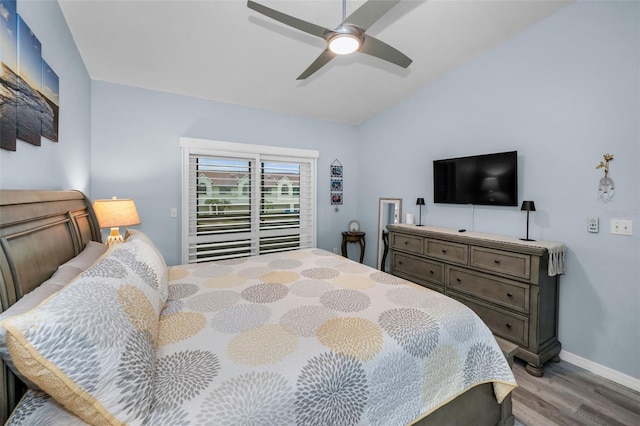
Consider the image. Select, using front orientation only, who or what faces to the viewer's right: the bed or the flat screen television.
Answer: the bed

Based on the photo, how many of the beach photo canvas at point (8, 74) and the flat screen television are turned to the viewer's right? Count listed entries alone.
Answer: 1

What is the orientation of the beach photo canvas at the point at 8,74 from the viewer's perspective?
to the viewer's right

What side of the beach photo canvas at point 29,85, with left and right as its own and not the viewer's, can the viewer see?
right

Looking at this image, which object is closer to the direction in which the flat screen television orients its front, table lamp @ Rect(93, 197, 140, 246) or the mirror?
the table lamp

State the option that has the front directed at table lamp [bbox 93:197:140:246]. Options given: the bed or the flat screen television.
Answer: the flat screen television

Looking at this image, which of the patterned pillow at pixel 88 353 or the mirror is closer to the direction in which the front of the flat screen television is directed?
the patterned pillow

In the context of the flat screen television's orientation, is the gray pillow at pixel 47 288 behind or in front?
in front

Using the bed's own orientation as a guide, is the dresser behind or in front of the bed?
in front

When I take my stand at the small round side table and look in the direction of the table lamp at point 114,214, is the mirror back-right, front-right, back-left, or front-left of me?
back-left

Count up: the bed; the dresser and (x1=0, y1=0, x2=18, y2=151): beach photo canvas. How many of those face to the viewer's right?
2

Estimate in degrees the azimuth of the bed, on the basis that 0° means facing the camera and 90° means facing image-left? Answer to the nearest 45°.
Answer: approximately 270°
